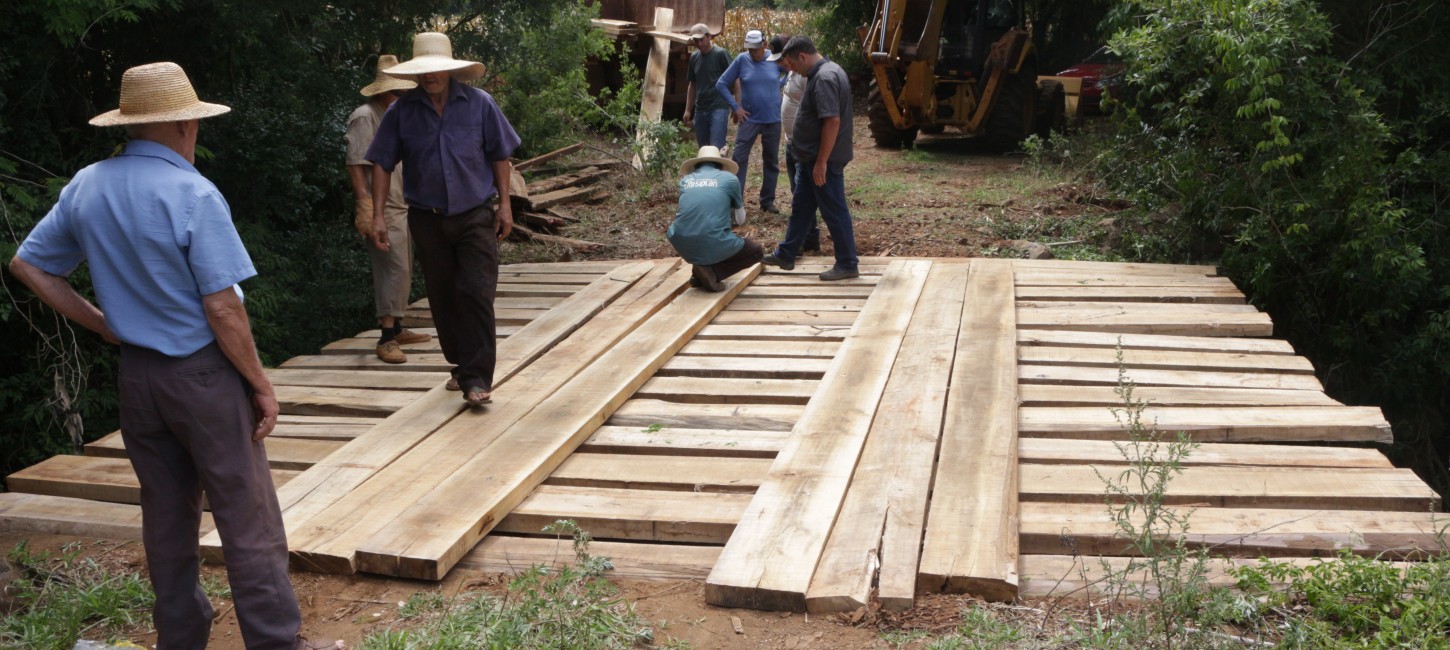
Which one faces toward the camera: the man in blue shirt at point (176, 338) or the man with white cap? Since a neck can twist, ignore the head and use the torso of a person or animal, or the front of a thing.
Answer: the man with white cap

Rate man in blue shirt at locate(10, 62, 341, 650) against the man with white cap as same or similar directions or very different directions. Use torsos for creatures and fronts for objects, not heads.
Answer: very different directions

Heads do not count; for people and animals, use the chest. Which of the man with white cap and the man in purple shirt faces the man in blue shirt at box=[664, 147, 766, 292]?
the man with white cap

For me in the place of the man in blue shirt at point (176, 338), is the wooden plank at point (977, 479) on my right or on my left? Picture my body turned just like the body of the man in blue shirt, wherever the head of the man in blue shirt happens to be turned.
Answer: on my right

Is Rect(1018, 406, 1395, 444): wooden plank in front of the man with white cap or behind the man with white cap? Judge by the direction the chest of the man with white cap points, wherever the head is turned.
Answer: in front

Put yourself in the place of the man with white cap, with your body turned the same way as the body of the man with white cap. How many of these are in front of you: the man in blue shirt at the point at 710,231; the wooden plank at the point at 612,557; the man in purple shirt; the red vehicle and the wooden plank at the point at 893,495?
4

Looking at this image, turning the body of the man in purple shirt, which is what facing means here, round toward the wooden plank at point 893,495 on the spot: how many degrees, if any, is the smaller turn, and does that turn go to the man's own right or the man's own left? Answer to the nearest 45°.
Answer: approximately 45° to the man's own left

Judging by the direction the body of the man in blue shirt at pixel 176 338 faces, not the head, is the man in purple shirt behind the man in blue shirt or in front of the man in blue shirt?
in front

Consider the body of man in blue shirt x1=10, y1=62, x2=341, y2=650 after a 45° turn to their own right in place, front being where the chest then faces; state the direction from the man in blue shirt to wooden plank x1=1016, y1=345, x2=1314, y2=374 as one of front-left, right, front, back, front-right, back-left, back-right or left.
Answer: front

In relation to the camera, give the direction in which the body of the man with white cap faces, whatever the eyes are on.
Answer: toward the camera

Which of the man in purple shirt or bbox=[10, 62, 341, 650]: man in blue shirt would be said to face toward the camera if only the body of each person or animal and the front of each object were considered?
the man in purple shirt

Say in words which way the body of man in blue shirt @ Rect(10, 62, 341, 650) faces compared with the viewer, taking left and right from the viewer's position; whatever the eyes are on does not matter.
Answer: facing away from the viewer and to the right of the viewer

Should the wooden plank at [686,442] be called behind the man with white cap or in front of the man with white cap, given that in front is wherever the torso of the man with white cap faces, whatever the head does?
in front

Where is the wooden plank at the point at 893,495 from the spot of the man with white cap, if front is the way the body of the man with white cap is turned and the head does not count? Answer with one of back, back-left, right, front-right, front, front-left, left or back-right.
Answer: front

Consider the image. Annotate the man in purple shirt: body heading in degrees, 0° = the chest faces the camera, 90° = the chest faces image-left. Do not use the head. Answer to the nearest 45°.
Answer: approximately 0°

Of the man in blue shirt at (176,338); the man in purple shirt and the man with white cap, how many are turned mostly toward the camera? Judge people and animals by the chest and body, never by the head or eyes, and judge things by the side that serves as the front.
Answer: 2
